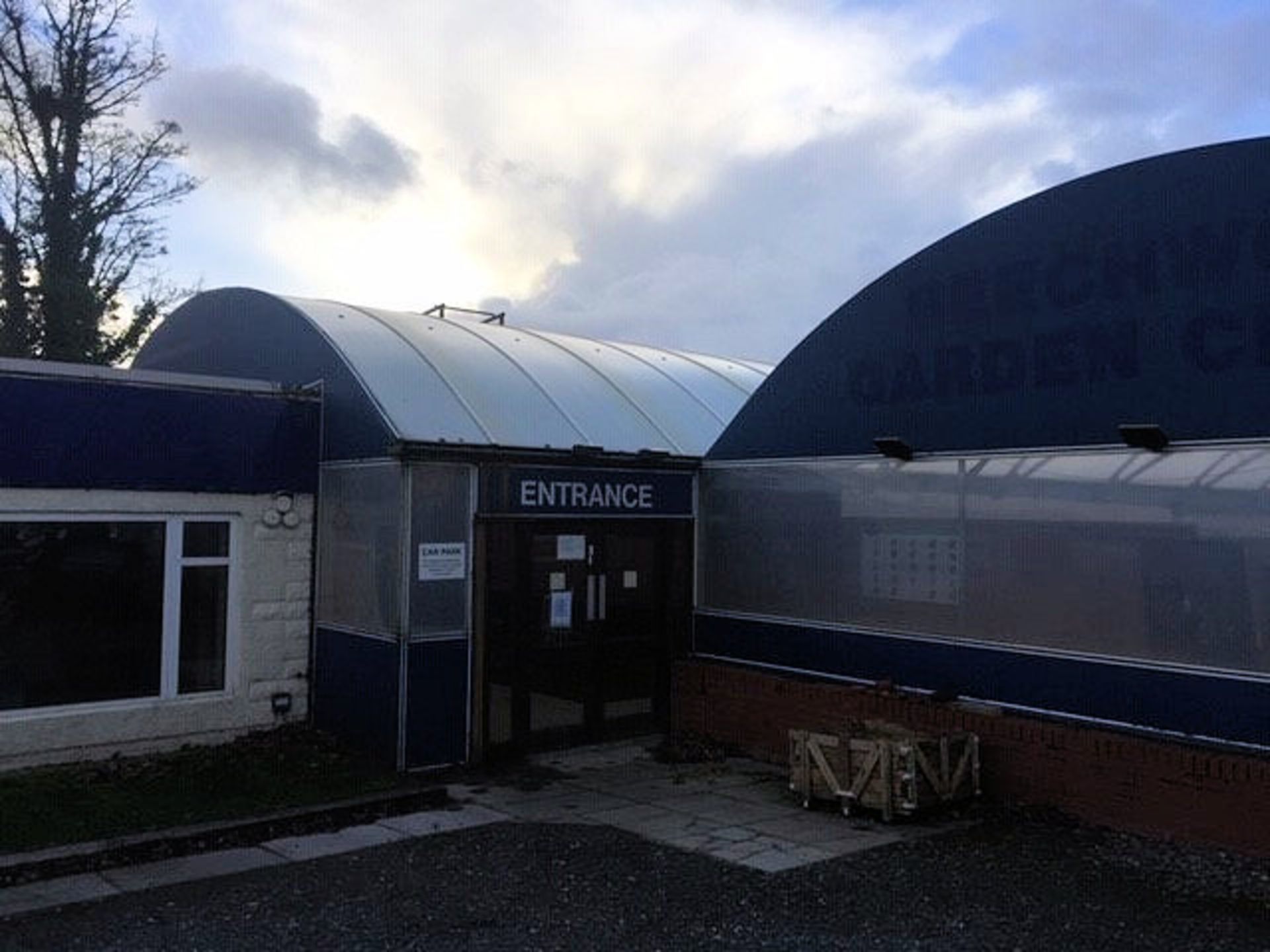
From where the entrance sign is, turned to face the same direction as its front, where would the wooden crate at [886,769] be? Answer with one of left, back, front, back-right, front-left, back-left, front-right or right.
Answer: front

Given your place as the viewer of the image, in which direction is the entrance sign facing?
facing the viewer and to the right of the viewer

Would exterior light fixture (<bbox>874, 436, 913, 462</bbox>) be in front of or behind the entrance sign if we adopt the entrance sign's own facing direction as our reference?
in front
